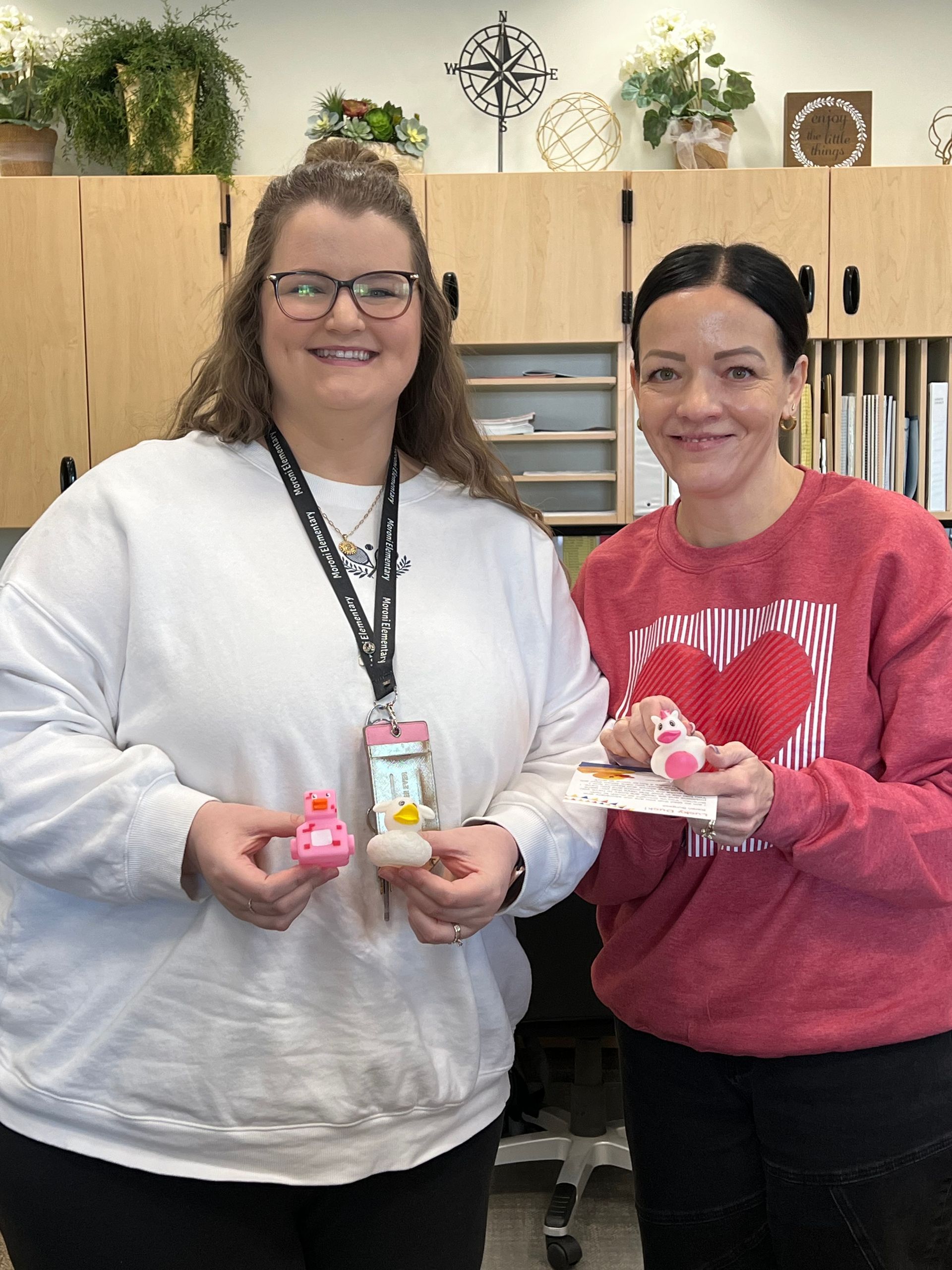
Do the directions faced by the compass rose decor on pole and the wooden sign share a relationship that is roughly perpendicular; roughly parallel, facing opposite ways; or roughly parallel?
roughly parallel

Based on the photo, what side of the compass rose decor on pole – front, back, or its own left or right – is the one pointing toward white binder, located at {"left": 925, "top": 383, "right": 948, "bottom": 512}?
left

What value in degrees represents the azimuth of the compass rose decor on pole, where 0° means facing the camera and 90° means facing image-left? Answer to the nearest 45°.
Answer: approximately 0°

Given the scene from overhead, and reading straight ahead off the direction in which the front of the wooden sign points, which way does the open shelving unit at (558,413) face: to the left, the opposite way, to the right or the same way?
the same way

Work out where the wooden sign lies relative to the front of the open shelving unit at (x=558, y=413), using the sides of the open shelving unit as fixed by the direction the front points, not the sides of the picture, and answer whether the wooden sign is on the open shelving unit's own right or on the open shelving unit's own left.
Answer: on the open shelving unit's own left

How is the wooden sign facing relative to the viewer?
toward the camera

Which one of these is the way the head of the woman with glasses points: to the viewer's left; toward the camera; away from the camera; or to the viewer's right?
toward the camera

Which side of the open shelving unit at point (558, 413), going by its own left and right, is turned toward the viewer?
front

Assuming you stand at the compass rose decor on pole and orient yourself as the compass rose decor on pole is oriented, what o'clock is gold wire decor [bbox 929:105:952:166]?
The gold wire decor is roughly at 9 o'clock from the compass rose decor on pole.

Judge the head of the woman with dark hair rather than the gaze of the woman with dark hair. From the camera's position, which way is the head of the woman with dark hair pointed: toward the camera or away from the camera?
toward the camera

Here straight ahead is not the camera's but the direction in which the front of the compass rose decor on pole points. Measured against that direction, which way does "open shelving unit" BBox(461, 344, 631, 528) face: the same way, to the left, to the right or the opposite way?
the same way

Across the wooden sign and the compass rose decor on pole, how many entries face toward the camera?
2
